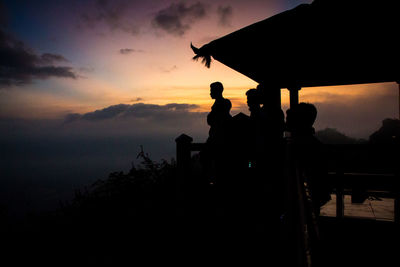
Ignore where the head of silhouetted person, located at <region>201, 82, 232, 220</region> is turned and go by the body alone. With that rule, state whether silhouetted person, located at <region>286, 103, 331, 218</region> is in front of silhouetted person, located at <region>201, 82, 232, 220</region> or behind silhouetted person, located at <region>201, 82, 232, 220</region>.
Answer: behind

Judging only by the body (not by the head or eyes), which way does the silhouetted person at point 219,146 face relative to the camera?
to the viewer's left
